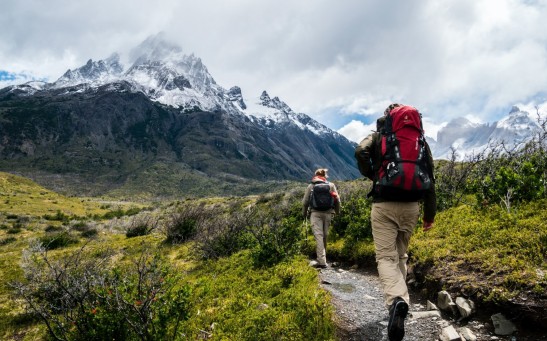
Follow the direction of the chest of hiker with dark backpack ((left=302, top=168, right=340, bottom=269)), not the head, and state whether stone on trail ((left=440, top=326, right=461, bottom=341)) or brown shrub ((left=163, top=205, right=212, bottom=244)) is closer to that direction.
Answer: the brown shrub

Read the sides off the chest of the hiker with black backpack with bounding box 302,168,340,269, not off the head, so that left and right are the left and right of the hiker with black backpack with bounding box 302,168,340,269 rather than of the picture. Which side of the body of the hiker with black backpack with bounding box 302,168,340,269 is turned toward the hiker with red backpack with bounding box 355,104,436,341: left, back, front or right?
back

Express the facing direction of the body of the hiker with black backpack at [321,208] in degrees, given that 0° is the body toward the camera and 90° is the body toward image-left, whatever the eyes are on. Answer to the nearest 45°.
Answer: approximately 180°

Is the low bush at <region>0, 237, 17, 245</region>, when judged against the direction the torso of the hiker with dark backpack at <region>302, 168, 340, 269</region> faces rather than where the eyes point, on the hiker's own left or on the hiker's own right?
on the hiker's own left

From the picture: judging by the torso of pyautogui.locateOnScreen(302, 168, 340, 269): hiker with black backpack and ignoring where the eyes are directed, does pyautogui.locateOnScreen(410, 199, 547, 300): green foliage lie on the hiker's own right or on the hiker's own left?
on the hiker's own right

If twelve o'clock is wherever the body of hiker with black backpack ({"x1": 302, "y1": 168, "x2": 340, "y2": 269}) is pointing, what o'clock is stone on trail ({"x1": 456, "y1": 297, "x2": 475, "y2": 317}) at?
The stone on trail is roughly at 5 o'clock from the hiker with black backpack.

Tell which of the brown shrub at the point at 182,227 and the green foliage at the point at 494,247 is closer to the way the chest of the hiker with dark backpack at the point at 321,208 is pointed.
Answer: the brown shrub

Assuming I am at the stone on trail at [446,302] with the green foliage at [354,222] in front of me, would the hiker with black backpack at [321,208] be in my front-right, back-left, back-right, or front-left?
front-left

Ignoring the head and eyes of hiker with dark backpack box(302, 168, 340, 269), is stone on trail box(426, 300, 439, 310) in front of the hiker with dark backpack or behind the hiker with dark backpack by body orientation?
behind

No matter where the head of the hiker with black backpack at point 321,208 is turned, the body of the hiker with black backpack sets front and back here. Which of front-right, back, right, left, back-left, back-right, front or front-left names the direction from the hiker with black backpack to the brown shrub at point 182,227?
front-left
